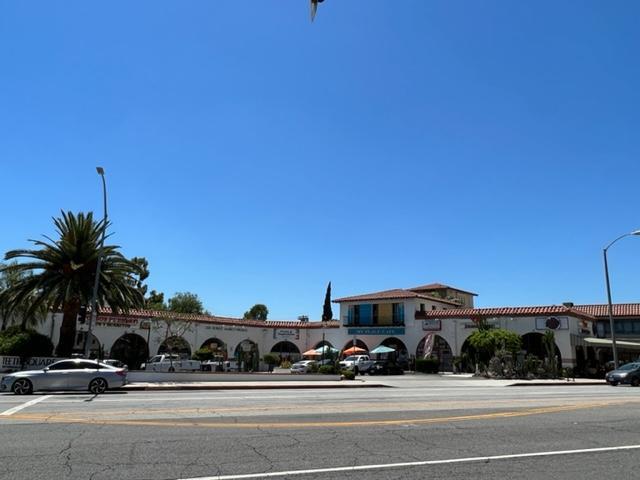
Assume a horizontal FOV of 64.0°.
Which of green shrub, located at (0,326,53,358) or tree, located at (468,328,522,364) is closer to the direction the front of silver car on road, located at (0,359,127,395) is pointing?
the green shrub

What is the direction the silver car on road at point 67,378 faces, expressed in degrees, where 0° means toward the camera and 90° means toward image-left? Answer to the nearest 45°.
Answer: approximately 90°

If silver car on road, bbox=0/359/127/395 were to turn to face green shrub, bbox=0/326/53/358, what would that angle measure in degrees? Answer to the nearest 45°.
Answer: approximately 90° to its right

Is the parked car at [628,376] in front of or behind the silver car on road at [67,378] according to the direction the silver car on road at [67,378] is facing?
behind

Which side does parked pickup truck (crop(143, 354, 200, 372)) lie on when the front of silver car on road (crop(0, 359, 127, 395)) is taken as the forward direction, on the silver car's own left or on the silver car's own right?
on the silver car's own right
